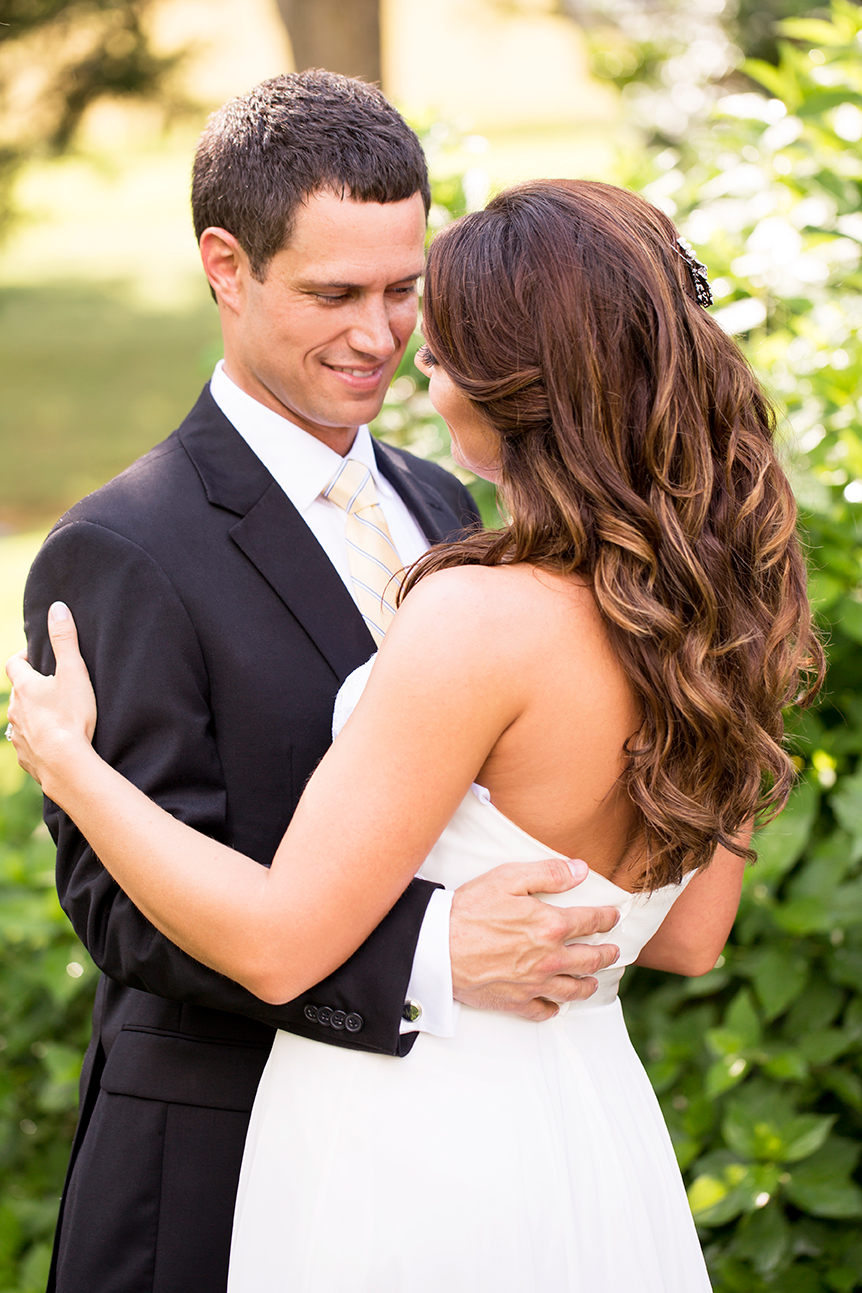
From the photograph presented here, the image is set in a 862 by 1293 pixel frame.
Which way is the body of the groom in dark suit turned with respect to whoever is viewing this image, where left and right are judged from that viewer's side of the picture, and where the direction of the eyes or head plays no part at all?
facing the viewer and to the right of the viewer

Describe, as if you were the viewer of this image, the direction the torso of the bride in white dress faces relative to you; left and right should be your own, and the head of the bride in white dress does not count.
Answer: facing away from the viewer and to the left of the viewer

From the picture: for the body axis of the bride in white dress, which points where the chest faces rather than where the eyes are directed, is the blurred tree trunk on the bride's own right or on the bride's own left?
on the bride's own right

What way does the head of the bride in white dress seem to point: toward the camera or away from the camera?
away from the camera

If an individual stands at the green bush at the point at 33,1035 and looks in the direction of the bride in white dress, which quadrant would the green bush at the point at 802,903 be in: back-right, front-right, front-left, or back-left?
front-left

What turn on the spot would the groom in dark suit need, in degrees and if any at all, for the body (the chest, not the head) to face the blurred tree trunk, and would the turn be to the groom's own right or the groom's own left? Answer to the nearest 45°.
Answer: approximately 135° to the groom's own left

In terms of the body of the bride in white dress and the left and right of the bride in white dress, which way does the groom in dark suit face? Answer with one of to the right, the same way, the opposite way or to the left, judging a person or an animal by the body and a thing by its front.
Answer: the opposite way

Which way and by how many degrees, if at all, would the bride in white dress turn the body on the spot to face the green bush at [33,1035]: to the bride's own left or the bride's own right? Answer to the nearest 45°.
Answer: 0° — they already face it

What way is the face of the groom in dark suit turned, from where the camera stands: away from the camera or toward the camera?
toward the camera
